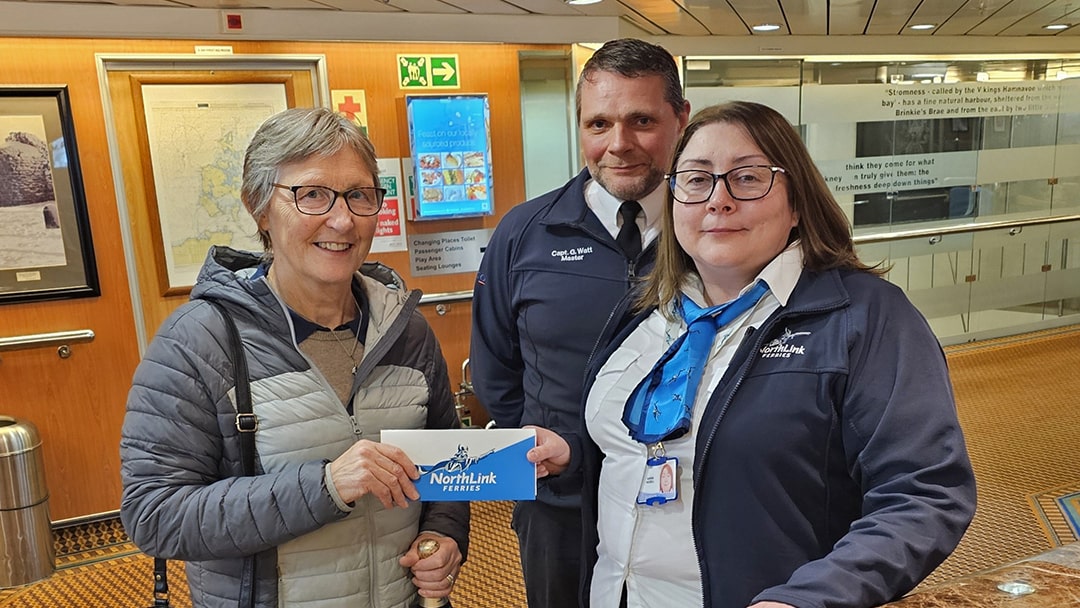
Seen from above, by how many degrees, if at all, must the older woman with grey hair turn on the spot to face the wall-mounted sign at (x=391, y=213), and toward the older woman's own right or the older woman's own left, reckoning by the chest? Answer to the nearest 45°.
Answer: approximately 135° to the older woman's own left

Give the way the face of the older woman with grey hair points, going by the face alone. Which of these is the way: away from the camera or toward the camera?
toward the camera

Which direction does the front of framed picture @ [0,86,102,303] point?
toward the camera

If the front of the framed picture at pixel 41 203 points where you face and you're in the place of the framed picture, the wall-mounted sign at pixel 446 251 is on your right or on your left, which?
on your left

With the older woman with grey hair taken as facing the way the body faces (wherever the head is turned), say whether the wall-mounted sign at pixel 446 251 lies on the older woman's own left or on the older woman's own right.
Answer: on the older woman's own left

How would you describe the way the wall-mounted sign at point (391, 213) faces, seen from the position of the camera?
facing the viewer

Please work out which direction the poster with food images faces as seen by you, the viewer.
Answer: facing the viewer

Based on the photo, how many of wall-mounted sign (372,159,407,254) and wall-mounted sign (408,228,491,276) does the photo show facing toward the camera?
2
